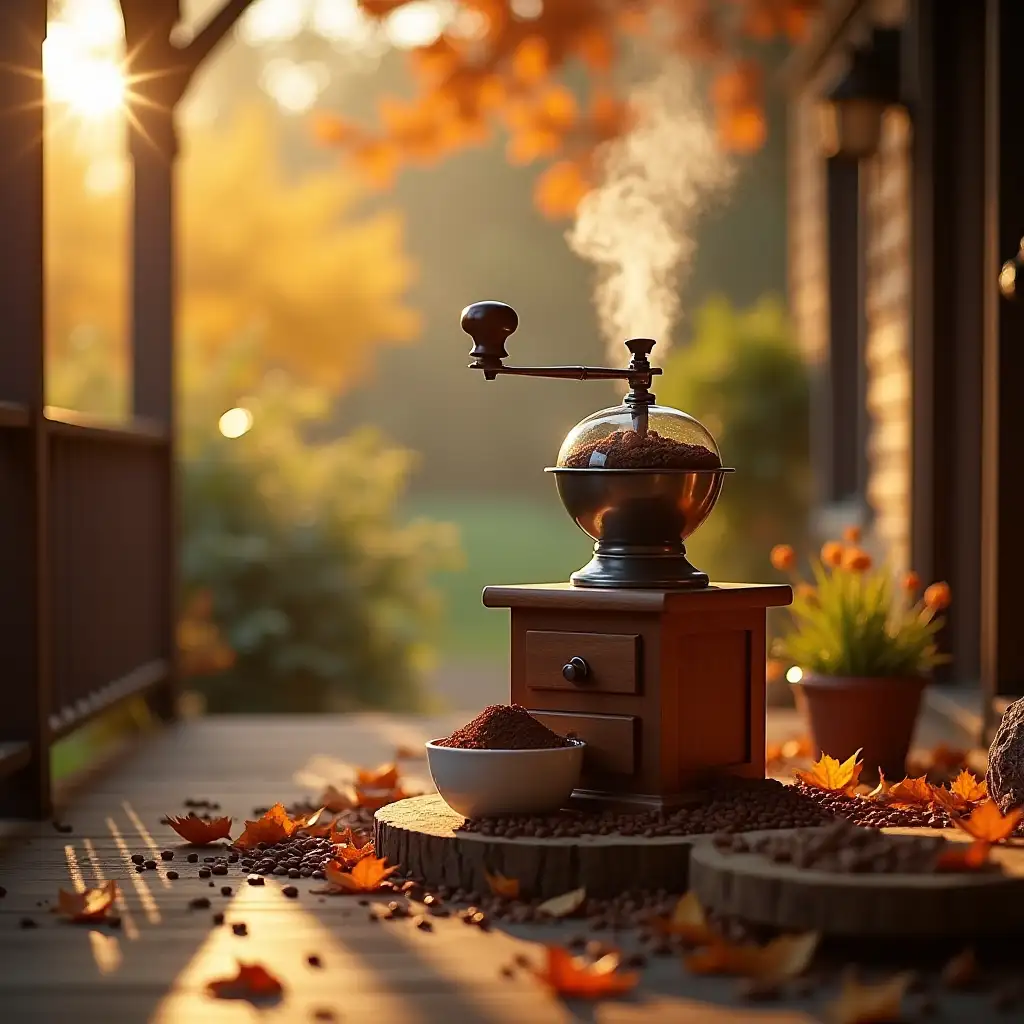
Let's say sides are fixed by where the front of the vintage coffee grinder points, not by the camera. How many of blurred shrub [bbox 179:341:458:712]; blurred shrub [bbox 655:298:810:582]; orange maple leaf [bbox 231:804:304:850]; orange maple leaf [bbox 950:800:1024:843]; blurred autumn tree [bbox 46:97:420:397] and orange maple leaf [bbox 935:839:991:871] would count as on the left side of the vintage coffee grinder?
2

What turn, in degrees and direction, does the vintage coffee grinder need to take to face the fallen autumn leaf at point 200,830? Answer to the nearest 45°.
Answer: approximately 45° to its right

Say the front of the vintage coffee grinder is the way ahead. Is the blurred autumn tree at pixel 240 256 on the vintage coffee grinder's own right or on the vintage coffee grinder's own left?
on the vintage coffee grinder's own right

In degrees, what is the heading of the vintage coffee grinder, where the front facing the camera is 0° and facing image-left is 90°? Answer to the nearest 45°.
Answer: approximately 45°

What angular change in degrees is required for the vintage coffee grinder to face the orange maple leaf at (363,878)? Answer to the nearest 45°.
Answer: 0° — it already faces it

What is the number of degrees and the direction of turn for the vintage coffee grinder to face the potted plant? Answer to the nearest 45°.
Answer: approximately 180°

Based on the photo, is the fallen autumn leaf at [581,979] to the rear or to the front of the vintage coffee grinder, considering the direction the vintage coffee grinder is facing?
to the front

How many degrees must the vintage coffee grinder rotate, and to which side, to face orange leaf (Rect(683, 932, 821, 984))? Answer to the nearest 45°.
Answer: approximately 45° to its left

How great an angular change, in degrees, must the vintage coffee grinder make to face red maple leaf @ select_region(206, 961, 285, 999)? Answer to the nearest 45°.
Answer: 0° — it already faces it

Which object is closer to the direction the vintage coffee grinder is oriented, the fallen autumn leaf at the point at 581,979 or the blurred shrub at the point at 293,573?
the fallen autumn leaf

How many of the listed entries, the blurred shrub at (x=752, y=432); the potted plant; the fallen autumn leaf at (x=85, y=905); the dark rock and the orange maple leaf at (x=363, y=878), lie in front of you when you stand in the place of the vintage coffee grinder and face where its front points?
2

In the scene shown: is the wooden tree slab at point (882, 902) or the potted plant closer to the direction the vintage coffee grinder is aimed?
the wooden tree slab

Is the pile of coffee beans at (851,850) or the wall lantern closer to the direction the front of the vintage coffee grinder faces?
the pile of coffee beans

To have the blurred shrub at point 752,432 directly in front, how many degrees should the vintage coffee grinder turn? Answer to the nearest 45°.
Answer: approximately 135° to its right

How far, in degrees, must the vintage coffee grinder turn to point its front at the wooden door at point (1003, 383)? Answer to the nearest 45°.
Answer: approximately 180°
